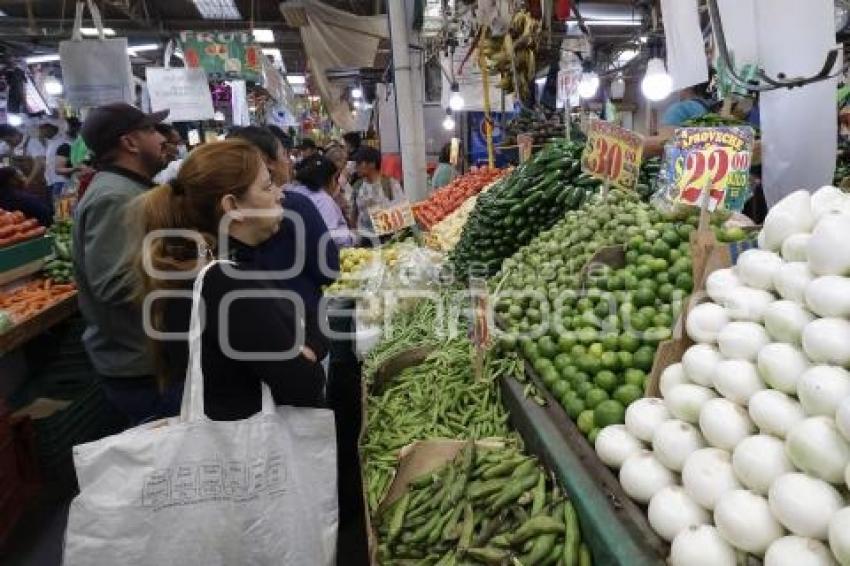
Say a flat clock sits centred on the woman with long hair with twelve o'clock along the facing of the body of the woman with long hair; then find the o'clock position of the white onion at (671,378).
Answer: The white onion is roughly at 1 o'clock from the woman with long hair.

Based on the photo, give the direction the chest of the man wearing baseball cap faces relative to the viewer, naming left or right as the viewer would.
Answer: facing to the right of the viewer

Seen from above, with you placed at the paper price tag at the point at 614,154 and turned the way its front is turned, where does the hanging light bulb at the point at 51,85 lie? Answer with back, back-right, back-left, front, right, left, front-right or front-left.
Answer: back-right

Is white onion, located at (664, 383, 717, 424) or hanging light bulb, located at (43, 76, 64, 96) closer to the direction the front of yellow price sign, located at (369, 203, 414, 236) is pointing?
the white onion

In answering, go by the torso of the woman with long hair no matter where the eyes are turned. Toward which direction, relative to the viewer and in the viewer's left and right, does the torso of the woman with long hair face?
facing to the right of the viewer

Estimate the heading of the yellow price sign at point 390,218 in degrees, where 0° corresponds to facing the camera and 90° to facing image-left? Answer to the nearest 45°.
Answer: approximately 0°

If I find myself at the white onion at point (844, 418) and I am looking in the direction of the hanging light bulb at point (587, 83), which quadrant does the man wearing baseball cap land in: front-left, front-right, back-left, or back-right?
front-left

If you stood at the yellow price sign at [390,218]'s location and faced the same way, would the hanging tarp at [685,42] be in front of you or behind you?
in front

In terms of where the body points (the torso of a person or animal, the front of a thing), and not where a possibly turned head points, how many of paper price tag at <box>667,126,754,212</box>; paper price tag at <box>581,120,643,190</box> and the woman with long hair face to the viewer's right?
1

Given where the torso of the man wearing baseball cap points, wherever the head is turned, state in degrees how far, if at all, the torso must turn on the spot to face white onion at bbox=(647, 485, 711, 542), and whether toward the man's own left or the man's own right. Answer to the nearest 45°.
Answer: approximately 45° to the man's own right

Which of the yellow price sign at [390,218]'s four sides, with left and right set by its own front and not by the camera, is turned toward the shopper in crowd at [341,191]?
back

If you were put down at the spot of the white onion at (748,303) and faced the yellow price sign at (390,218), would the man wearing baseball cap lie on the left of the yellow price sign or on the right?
left

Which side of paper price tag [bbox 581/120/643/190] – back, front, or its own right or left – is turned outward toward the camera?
front

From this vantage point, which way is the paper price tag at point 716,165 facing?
toward the camera

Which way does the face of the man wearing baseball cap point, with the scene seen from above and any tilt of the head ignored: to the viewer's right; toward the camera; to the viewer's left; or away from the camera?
to the viewer's right

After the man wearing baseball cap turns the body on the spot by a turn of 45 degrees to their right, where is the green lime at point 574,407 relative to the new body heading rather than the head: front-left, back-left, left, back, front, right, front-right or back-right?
front

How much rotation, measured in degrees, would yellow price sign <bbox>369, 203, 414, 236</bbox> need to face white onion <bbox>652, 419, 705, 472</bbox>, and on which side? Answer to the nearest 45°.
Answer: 0° — it already faces it
